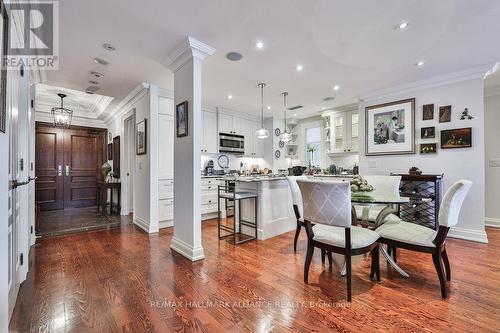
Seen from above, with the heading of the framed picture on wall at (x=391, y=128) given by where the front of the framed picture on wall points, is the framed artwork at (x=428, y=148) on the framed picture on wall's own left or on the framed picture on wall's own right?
on the framed picture on wall's own left

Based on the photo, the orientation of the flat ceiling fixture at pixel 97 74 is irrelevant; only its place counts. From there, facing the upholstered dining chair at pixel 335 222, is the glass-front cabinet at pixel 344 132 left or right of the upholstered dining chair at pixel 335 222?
left

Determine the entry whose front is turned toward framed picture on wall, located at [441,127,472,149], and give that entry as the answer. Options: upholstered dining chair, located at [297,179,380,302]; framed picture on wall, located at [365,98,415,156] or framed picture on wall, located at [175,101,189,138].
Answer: the upholstered dining chair

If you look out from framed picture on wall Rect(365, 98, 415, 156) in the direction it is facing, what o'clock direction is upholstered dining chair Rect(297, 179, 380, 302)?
The upholstered dining chair is roughly at 11 o'clock from the framed picture on wall.

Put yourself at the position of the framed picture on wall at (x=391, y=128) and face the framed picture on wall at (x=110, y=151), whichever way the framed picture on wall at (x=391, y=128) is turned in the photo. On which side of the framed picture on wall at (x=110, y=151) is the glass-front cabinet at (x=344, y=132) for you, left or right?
right

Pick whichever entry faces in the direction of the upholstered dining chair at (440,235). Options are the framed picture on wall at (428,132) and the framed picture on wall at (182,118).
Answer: the framed picture on wall at (428,132)
